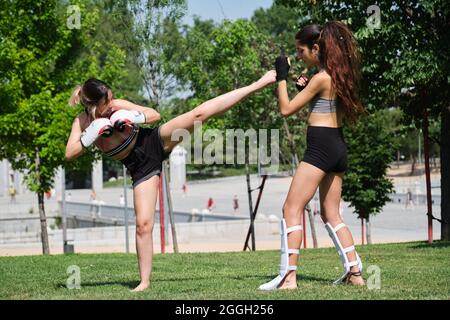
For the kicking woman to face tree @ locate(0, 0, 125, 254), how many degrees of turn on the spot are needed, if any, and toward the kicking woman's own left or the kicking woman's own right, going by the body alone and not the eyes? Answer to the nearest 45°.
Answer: approximately 180°

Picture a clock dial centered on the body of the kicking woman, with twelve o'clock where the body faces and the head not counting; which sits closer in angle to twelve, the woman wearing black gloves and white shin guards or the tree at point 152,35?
the woman wearing black gloves and white shin guards

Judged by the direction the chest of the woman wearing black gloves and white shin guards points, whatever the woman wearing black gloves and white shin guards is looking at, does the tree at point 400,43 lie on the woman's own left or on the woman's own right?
on the woman's own right

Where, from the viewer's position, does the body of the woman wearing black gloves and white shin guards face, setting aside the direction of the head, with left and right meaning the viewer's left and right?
facing to the left of the viewer

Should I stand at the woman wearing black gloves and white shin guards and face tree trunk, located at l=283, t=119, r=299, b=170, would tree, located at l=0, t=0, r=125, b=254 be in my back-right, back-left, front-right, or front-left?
front-left

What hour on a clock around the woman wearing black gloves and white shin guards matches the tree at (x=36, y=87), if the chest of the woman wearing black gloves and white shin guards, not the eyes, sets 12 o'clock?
The tree is roughly at 2 o'clock from the woman wearing black gloves and white shin guards.

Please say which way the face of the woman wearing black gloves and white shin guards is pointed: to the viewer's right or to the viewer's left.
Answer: to the viewer's left

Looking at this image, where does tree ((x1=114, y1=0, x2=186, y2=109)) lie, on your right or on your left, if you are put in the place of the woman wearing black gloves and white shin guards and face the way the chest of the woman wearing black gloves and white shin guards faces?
on your right

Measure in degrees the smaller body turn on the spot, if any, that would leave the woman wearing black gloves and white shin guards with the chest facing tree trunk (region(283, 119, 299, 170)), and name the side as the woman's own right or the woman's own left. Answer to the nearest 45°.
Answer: approximately 90° to the woman's own right
